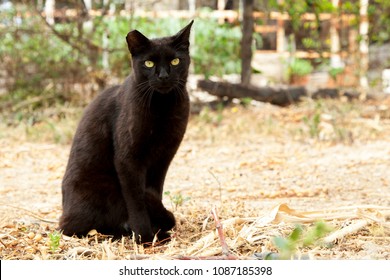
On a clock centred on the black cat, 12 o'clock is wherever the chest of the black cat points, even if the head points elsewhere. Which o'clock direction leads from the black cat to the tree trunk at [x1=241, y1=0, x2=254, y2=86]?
The tree trunk is roughly at 8 o'clock from the black cat.

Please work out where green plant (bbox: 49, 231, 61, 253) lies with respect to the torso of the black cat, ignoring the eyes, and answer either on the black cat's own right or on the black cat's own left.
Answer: on the black cat's own right

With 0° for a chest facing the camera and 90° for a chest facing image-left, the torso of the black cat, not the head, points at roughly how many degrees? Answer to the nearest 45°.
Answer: approximately 315°

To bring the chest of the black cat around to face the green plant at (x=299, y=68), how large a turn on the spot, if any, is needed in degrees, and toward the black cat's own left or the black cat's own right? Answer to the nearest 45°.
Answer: approximately 135° to the black cat's own left

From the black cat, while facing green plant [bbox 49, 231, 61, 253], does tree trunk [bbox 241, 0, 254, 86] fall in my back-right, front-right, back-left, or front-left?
back-right

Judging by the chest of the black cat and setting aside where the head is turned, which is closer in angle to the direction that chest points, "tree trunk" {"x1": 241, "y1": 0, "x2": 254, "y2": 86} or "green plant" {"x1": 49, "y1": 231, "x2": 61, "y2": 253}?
the green plant

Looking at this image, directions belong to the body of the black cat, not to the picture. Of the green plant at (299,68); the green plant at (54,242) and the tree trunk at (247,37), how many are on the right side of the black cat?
1
